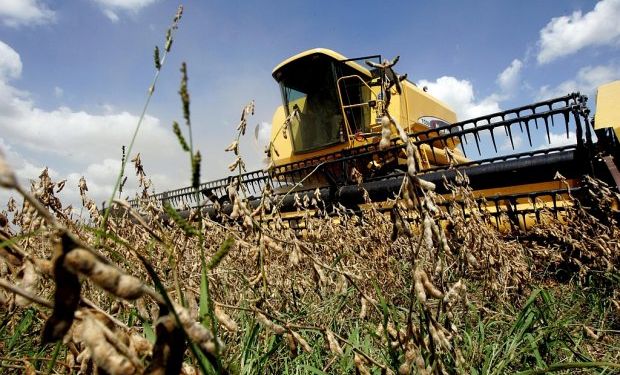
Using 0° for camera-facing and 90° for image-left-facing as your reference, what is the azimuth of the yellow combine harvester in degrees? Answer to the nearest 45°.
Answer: approximately 45°

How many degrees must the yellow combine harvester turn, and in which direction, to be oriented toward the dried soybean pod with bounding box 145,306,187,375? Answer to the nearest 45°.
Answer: approximately 45° to its left

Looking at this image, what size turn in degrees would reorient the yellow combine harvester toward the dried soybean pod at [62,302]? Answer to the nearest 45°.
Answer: approximately 45° to its left
